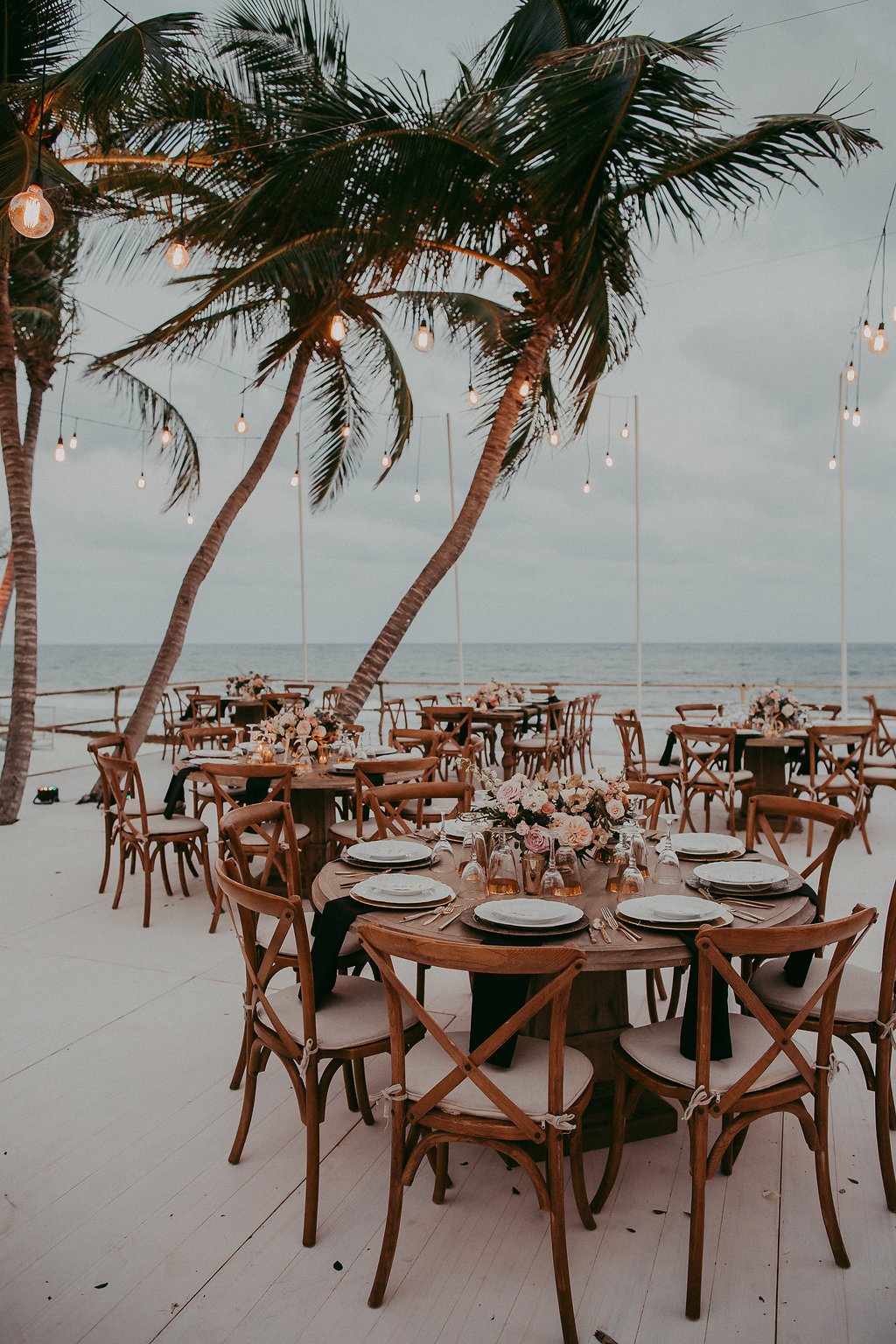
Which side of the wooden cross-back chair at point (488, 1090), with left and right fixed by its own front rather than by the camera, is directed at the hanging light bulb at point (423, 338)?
front

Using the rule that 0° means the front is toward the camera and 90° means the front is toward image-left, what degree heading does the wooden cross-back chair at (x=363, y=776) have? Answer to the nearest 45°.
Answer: approximately 135°

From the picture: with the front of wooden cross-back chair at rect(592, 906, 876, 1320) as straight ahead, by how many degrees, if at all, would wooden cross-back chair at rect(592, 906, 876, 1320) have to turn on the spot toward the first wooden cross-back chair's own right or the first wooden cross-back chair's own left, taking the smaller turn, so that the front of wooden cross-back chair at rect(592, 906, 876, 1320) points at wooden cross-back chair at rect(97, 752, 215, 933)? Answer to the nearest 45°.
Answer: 0° — it already faces it

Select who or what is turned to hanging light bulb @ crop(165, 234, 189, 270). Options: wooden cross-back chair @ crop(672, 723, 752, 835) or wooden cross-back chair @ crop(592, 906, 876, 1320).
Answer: wooden cross-back chair @ crop(592, 906, 876, 1320)

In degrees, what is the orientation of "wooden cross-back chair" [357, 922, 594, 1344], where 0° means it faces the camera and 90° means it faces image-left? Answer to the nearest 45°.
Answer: approximately 180°

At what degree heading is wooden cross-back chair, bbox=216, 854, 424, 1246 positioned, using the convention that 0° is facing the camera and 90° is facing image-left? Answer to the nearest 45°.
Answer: approximately 225°

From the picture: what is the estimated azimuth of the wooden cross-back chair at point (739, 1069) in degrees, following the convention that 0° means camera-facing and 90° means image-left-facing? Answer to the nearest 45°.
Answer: approximately 135°

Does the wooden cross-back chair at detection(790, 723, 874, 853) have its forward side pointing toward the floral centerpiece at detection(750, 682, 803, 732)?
yes

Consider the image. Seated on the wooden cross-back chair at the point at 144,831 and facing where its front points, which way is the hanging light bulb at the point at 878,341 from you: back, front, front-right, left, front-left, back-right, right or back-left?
front-right

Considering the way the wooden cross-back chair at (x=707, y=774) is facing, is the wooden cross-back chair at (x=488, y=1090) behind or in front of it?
behind

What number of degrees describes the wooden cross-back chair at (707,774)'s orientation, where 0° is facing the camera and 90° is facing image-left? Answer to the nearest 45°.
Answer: approximately 225°
